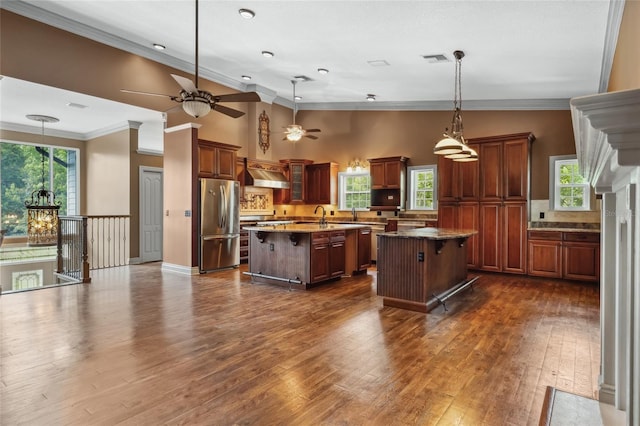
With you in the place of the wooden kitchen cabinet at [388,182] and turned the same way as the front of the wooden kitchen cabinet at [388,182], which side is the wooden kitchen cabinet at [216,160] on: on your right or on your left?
on your right

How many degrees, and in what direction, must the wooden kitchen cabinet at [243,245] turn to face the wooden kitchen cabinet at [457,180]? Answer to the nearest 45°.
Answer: approximately 45° to its left

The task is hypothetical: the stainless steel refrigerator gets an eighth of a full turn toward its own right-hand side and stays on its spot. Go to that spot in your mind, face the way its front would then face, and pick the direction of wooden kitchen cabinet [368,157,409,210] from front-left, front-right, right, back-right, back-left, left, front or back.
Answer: left

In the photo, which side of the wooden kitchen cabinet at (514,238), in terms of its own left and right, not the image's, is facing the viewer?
front

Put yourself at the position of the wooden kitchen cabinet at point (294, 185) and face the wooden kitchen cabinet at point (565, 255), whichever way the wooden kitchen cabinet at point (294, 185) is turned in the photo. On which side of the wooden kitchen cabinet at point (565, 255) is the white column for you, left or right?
right

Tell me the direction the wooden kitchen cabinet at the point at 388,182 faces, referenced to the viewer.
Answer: facing the viewer

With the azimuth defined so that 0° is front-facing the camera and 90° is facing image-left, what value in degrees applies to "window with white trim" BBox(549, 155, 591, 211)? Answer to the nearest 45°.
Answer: approximately 45°

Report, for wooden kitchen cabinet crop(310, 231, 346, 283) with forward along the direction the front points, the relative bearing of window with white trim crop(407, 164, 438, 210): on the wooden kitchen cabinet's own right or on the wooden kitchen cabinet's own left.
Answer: on the wooden kitchen cabinet's own left

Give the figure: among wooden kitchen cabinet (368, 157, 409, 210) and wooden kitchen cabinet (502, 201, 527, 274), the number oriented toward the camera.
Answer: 2

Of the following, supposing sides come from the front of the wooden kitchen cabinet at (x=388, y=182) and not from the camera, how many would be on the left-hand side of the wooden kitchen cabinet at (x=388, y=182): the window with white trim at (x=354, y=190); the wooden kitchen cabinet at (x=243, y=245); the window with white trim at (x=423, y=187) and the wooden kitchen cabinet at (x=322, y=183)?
1

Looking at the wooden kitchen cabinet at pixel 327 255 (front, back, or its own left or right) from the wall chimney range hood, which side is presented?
back

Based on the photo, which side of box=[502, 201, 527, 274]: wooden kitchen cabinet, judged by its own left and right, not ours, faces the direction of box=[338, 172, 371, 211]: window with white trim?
right

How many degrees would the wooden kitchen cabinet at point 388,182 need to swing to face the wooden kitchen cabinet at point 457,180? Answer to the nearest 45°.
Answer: approximately 45° to its left

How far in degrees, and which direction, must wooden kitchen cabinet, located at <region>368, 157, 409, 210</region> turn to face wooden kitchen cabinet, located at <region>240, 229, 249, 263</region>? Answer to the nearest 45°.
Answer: approximately 90° to its right

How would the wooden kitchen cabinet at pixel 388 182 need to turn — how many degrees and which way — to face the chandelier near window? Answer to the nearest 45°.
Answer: approximately 90° to its right
